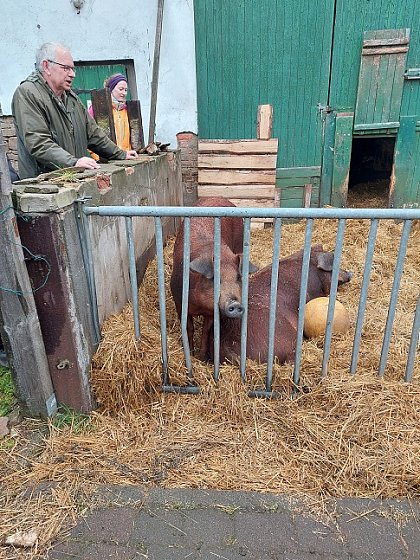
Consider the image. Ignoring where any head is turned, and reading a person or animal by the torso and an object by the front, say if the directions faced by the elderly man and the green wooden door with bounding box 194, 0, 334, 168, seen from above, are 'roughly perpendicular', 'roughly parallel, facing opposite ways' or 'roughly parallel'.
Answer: roughly perpendicular

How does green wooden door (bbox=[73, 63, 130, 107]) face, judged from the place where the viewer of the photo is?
facing the viewer

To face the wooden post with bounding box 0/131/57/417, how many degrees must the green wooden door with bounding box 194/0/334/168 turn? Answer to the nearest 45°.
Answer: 0° — it already faces it

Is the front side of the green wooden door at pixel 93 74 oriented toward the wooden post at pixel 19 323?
yes

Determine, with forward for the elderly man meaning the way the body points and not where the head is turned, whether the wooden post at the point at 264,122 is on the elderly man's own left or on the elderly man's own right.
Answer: on the elderly man's own left

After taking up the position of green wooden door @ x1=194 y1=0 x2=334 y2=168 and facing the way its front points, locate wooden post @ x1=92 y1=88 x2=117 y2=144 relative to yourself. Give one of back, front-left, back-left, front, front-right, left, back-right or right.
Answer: front-right

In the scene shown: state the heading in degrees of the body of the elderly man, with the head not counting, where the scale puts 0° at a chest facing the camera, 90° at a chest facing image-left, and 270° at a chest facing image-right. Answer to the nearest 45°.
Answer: approximately 315°

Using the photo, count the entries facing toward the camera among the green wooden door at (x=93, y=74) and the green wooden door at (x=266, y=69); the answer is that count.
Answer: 2

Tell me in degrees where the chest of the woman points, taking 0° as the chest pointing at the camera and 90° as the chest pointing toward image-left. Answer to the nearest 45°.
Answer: approximately 315°

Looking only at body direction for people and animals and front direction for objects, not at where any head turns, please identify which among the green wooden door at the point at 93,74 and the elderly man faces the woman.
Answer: the green wooden door

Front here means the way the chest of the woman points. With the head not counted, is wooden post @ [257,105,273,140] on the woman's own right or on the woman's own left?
on the woman's own left

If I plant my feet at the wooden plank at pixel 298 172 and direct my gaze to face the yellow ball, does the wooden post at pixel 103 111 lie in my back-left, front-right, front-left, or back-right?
front-right

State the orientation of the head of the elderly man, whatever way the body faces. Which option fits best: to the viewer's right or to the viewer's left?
to the viewer's right

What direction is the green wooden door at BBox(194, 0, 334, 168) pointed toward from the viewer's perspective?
toward the camera

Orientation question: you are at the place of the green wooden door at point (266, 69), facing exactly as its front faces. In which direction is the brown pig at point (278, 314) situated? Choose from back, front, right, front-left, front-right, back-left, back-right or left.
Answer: front

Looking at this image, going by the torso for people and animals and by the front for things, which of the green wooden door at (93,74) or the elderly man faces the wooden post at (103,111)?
the green wooden door

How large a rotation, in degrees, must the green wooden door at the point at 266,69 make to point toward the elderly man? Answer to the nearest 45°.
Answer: approximately 45° to its right

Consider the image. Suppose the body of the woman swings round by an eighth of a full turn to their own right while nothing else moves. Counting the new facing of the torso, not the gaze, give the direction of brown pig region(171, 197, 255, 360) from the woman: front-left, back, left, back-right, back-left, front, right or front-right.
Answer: front
